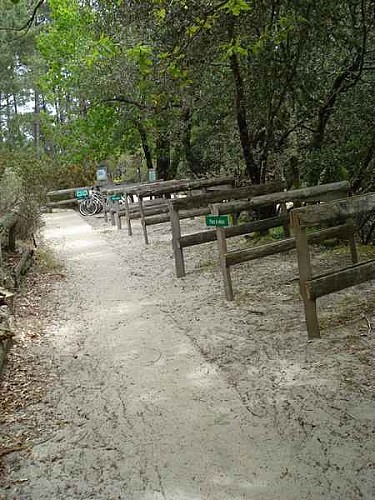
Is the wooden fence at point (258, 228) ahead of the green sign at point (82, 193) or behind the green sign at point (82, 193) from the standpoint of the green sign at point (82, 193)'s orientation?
ahead

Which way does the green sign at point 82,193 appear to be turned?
toward the camera

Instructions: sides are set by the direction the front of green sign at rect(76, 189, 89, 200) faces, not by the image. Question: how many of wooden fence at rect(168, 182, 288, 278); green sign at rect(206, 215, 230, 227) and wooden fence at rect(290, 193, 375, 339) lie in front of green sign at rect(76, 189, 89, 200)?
3

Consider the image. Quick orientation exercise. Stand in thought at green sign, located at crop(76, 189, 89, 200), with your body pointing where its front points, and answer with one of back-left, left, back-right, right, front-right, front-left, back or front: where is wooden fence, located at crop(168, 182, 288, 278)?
front

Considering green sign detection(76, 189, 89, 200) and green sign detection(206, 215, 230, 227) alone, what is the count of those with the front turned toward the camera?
2

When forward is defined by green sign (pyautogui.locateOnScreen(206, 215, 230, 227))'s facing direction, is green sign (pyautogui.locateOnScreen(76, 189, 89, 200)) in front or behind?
behind

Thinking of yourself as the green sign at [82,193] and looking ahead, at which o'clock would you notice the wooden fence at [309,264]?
The wooden fence is roughly at 12 o'clock from the green sign.

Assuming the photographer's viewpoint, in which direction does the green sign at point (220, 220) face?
facing the viewer

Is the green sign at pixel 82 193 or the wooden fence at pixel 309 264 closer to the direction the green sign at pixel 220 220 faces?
the wooden fence
